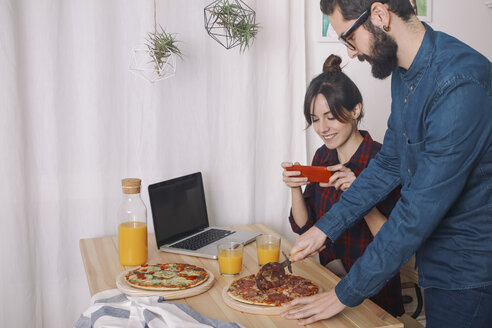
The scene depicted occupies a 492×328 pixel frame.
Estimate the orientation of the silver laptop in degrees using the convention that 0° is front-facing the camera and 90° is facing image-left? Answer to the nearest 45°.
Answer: approximately 315°

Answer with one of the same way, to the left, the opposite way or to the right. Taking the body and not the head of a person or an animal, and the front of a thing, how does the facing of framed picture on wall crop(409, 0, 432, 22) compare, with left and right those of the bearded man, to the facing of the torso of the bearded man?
to the left

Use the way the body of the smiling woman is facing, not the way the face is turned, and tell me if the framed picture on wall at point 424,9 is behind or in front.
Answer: behind

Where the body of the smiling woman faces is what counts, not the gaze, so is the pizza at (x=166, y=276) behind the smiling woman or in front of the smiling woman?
in front

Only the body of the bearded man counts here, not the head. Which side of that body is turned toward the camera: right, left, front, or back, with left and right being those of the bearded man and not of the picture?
left

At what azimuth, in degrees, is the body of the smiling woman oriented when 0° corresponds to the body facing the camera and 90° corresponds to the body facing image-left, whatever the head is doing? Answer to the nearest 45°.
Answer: approximately 45°

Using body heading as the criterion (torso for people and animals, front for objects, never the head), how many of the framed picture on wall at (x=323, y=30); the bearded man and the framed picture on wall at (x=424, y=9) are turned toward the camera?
2

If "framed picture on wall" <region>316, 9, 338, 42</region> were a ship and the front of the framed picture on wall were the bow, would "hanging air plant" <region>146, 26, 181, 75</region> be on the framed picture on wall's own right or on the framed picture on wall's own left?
on the framed picture on wall's own right

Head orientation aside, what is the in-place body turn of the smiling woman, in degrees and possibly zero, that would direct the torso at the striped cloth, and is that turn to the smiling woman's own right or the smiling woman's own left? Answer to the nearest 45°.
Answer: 0° — they already face it

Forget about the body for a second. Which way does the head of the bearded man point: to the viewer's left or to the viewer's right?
to the viewer's left

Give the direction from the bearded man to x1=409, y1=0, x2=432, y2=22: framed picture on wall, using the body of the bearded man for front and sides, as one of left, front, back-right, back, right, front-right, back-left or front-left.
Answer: right
